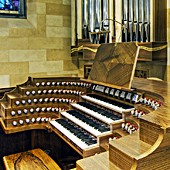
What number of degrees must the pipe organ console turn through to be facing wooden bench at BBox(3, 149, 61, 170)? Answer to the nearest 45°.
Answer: approximately 45° to its right

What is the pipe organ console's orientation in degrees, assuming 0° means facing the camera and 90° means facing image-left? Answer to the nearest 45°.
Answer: approximately 45°
